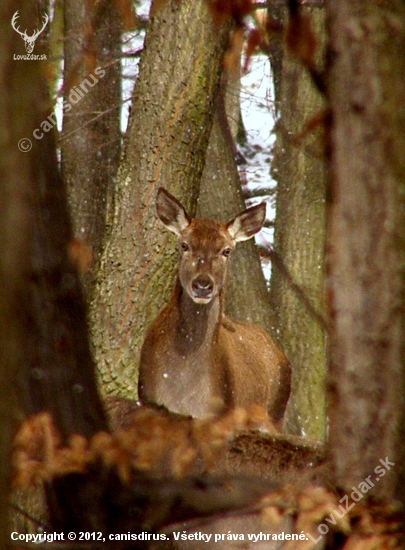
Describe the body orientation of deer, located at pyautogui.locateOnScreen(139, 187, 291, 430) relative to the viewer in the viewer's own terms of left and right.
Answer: facing the viewer and to the left of the viewer

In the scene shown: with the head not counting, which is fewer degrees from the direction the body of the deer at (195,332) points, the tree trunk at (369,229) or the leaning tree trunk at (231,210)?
the tree trunk

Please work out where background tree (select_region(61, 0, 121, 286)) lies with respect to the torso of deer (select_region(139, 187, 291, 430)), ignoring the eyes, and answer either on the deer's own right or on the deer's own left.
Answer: on the deer's own right

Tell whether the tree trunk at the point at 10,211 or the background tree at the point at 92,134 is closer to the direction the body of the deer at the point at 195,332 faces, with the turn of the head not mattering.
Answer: the tree trunk

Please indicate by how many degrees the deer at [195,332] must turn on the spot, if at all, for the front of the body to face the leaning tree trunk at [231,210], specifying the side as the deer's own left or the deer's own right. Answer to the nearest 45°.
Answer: approximately 135° to the deer's own right
